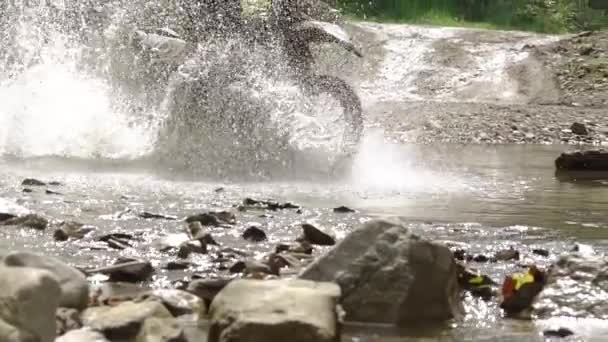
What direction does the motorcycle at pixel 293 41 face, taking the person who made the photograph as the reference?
facing to the right of the viewer

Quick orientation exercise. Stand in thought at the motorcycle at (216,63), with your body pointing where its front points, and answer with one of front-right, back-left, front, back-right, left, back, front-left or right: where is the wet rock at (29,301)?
right

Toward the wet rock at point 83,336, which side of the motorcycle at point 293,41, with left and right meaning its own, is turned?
right

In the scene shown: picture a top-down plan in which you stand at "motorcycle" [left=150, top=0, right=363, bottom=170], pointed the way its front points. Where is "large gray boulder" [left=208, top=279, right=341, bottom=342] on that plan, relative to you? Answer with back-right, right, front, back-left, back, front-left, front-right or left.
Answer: right

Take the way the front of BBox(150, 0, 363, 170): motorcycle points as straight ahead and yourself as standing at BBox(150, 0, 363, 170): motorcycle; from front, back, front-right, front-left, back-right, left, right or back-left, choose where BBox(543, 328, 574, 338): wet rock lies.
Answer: right

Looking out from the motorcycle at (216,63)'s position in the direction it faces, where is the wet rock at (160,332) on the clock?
The wet rock is roughly at 3 o'clock from the motorcycle.
